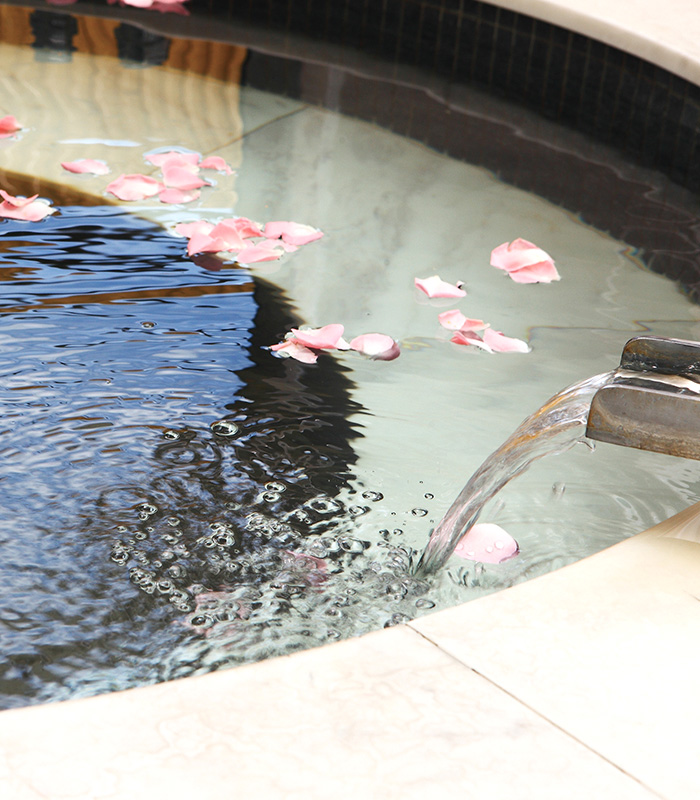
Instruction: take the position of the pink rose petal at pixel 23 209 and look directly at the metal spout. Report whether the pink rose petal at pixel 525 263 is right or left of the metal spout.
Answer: left

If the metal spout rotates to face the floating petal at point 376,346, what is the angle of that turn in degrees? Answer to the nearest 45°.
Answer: approximately 45° to its right

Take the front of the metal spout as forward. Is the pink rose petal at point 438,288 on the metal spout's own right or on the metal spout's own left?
on the metal spout's own right

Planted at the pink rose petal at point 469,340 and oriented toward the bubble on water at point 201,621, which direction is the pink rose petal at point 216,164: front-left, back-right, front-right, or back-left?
back-right

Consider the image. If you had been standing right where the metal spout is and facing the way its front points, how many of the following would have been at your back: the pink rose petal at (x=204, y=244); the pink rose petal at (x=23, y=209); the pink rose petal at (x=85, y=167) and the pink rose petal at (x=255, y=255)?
0

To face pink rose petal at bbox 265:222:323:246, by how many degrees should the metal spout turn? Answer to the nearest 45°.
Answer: approximately 45° to its right

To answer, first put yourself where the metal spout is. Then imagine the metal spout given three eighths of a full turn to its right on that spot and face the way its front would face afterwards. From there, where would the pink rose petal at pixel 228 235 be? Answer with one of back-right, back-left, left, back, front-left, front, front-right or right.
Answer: left

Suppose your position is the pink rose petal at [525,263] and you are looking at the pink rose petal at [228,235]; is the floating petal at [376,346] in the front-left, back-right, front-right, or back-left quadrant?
front-left

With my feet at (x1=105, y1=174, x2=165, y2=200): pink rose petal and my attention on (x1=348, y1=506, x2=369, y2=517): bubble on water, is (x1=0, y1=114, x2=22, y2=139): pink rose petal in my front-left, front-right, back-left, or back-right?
back-right

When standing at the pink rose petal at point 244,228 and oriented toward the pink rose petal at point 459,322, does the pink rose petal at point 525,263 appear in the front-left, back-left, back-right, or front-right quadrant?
front-left

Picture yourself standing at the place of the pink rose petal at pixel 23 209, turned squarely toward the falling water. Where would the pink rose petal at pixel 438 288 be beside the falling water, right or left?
left

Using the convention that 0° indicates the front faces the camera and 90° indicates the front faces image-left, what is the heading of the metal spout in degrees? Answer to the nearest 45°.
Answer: approximately 90°

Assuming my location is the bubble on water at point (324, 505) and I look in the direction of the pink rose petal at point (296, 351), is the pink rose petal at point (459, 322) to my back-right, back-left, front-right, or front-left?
front-right
